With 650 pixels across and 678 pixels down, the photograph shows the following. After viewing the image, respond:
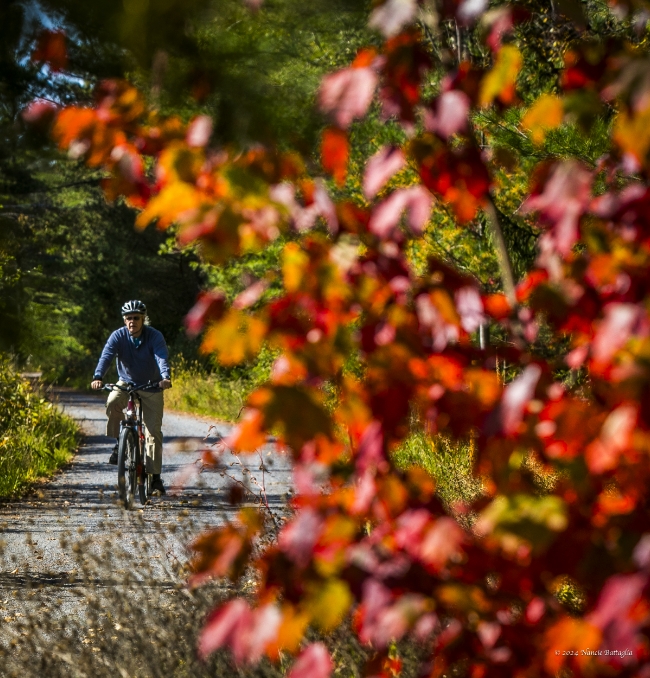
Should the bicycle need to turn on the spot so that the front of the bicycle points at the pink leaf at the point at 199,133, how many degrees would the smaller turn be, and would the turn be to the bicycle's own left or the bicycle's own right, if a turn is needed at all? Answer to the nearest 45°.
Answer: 0° — it already faces it

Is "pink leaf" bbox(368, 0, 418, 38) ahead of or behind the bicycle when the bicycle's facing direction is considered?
ahead

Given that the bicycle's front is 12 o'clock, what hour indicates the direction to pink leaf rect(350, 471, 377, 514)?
The pink leaf is roughly at 12 o'clock from the bicycle.

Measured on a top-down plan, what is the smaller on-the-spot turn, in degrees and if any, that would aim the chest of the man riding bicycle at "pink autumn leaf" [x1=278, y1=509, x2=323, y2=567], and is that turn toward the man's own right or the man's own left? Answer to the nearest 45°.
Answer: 0° — they already face it

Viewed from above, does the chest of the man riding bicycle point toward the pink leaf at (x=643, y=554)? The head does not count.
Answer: yes

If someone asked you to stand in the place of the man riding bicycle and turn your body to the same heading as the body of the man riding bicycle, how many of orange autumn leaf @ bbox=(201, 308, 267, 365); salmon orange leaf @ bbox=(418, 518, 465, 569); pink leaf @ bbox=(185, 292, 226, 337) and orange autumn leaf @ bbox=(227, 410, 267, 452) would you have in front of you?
4

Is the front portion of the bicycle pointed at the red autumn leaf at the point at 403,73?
yes

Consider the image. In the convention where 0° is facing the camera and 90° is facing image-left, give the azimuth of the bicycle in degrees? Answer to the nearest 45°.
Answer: approximately 0°

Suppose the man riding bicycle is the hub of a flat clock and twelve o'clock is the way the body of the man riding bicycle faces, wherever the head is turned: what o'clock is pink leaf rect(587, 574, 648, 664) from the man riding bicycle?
The pink leaf is roughly at 12 o'clock from the man riding bicycle.

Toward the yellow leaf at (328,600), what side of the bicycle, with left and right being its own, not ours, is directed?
front

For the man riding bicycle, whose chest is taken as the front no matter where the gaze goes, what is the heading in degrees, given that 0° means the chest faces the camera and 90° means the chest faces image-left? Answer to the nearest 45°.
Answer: approximately 0°
